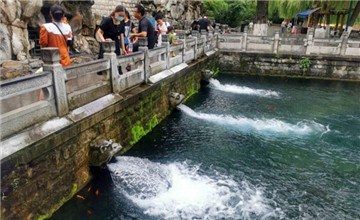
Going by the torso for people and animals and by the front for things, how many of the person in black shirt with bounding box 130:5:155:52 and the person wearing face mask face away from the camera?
0

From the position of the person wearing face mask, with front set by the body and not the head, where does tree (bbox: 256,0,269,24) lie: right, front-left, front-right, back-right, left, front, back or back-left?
left

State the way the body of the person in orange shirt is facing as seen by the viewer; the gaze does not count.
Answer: away from the camera

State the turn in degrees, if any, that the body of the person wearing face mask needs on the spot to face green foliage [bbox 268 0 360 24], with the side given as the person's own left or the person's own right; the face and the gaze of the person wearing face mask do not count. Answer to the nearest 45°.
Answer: approximately 90° to the person's own left

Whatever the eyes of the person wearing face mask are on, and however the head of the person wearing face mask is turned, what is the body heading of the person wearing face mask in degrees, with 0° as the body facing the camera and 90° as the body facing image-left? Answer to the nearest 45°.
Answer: approximately 315°
